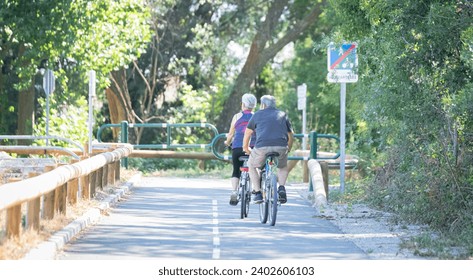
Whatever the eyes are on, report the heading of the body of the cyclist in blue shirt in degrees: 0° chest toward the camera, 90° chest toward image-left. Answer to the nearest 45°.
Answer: approximately 180°

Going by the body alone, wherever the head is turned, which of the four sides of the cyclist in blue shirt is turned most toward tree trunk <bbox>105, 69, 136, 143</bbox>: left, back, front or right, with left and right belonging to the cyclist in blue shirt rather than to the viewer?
front

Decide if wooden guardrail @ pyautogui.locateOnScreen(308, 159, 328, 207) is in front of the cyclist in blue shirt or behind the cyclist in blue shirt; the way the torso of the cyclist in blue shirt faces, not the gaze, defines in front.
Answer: in front

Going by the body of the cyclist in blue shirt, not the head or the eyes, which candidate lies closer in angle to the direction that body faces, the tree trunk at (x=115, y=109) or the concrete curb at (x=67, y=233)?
the tree trunk

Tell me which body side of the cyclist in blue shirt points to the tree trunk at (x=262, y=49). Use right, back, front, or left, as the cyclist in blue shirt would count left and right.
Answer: front

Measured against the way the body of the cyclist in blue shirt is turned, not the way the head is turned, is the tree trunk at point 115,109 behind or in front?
in front

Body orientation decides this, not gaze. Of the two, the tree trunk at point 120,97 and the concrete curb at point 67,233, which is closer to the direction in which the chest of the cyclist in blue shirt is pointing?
the tree trunk
